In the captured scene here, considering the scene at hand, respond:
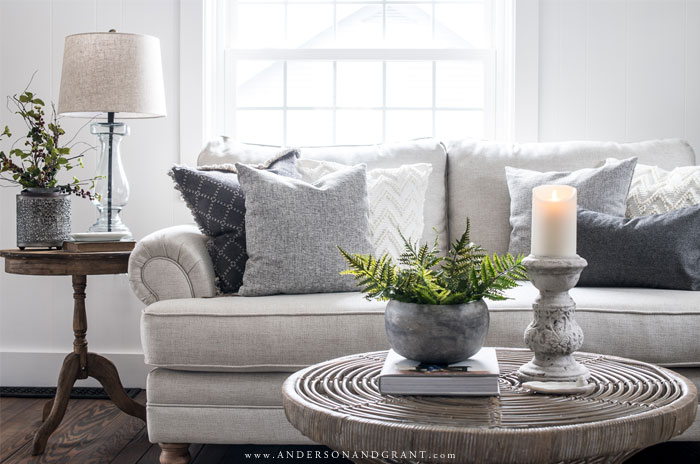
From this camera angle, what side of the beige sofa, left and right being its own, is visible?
front

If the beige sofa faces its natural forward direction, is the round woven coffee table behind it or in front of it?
in front

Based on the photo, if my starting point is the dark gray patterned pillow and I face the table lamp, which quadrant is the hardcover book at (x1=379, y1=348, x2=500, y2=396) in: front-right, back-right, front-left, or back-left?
back-left

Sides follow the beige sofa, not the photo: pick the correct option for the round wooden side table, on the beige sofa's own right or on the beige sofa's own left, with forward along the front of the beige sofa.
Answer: on the beige sofa's own right

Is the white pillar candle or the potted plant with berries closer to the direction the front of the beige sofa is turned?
the white pillar candle

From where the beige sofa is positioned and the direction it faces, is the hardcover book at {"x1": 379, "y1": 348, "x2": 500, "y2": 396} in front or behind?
in front

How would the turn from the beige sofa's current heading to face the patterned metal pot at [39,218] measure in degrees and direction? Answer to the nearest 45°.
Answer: approximately 135° to its right

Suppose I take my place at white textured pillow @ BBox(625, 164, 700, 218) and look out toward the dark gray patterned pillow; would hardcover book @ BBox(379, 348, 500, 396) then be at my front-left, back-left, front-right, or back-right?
front-left

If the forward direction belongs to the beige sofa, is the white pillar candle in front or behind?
in front
